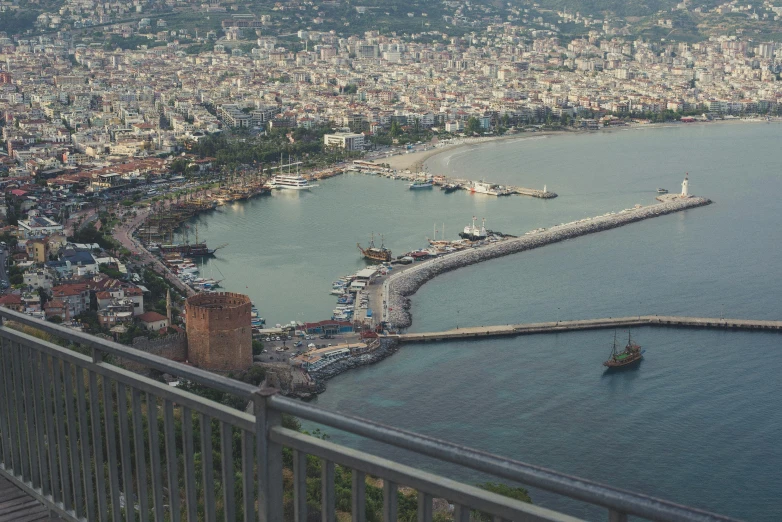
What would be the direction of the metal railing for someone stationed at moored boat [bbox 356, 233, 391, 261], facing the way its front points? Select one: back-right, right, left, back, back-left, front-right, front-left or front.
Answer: left

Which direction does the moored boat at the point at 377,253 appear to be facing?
to the viewer's left

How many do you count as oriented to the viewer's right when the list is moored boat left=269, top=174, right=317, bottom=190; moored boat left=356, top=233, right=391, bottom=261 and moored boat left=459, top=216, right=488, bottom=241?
1

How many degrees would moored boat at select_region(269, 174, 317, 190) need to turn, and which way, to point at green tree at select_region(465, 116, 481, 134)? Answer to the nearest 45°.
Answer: approximately 45° to its left

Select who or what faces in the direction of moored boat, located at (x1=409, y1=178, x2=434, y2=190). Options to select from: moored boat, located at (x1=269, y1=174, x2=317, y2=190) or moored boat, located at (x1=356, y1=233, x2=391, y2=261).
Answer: moored boat, located at (x1=269, y1=174, x2=317, y2=190)

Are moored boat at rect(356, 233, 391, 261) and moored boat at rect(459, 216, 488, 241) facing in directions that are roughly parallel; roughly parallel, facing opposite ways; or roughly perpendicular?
roughly parallel

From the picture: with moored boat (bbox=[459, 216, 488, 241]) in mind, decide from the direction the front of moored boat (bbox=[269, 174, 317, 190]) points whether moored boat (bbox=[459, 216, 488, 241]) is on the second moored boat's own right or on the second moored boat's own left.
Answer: on the second moored boat's own right

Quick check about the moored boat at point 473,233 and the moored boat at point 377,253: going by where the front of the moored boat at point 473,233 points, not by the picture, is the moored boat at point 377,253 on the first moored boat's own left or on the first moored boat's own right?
on the first moored boat's own left

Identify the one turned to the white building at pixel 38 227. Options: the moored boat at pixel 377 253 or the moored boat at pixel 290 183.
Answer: the moored boat at pixel 377 253

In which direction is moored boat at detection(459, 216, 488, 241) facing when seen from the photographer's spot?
facing to the left of the viewer

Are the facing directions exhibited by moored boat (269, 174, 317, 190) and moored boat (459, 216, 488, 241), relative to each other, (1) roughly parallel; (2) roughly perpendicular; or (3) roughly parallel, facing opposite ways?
roughly parallel, facing opposite ways

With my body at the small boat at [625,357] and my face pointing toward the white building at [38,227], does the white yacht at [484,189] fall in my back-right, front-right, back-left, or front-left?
front-right

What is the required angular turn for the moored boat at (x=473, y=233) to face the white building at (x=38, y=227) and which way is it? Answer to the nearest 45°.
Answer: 0° — it already faces it

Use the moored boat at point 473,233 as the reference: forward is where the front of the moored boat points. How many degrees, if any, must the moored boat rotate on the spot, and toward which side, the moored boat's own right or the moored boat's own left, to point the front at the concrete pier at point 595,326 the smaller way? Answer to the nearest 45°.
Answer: approximately 90° to the moored boat's own left

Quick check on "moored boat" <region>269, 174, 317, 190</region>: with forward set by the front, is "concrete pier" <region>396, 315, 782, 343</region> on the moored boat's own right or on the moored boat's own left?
on the moored boat's own right

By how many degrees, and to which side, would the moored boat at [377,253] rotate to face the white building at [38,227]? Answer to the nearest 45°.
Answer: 0° — it already faces it

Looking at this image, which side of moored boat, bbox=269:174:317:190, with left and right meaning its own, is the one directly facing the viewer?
right
